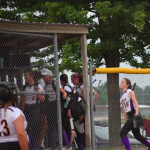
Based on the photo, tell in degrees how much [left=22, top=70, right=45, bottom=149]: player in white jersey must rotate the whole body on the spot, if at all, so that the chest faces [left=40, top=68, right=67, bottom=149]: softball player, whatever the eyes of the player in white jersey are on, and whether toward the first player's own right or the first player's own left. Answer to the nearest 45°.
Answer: approximately 135° to the first player's own left

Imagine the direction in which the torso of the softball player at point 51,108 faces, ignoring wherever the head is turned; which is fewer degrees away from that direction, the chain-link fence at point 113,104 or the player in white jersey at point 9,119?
the player in white jersey

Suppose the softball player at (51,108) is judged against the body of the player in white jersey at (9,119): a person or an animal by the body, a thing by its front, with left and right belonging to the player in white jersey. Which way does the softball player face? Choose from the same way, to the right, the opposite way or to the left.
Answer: the opposite way

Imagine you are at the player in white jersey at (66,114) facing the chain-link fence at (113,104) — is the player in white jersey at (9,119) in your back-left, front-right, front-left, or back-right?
back-right

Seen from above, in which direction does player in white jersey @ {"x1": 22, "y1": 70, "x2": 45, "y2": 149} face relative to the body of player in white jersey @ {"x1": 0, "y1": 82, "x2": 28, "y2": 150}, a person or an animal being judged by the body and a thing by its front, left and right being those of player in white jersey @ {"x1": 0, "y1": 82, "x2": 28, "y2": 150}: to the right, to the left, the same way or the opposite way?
the opposite way

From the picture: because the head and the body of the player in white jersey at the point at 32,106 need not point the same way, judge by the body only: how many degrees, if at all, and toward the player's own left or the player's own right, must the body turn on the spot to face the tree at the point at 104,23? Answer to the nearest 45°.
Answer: approximately 180°

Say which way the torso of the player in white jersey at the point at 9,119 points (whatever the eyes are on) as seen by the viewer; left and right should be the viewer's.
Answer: facing away from the viewer and to the right of the viewer

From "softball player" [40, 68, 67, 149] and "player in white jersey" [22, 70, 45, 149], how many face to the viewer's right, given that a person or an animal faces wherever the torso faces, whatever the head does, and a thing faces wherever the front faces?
0

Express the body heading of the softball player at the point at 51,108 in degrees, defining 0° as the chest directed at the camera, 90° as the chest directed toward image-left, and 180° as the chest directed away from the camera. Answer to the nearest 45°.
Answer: approximately 45°
